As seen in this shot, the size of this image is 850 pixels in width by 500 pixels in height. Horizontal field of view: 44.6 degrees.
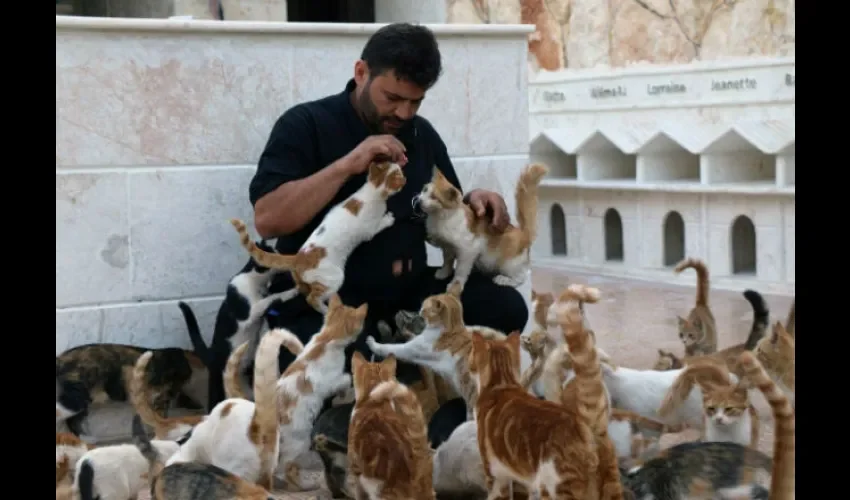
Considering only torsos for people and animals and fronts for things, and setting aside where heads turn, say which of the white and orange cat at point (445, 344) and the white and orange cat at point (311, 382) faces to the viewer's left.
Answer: the white and orange cat at point (445, 344)

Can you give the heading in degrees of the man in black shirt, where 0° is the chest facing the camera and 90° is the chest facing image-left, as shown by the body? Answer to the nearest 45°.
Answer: approximately 315°

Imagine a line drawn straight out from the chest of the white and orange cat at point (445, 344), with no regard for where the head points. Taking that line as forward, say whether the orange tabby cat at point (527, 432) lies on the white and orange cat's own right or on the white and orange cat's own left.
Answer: on the white and orange cat's own left

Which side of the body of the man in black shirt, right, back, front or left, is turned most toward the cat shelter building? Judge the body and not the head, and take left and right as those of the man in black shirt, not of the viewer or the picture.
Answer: left

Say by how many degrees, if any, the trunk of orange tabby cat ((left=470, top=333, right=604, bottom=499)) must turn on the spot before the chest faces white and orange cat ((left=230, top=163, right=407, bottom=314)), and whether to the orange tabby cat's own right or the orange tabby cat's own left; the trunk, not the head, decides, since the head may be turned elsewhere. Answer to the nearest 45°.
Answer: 0° — it already faces it

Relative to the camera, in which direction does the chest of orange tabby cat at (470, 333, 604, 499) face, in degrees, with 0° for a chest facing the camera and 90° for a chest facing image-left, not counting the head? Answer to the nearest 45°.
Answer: approximately 135°

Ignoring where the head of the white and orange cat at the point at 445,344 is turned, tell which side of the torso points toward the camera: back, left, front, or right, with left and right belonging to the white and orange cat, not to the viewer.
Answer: left

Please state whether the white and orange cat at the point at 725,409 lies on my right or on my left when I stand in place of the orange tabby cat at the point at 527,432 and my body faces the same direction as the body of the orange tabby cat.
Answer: on my right

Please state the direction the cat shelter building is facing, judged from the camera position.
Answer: facing the viewer and to the left of the viewer

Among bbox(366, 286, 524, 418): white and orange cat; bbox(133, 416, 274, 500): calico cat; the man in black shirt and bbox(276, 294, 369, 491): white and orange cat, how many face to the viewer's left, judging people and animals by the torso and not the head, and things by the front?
1

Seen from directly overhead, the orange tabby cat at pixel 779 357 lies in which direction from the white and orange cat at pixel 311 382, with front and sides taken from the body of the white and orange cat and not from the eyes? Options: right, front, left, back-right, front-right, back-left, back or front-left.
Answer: front-right

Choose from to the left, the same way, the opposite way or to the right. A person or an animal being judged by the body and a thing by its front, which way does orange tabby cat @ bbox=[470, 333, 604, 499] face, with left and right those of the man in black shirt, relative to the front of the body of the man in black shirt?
the opposite way
